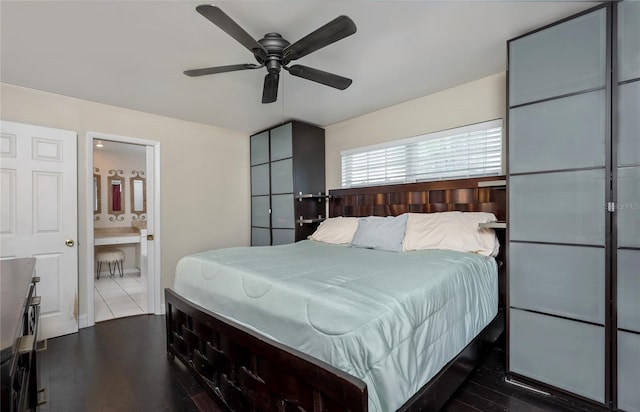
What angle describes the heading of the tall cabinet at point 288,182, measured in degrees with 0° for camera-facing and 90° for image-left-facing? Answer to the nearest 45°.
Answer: approximately 45°

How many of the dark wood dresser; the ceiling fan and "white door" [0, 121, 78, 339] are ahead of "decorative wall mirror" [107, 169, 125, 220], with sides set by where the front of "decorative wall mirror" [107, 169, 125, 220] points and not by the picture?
3

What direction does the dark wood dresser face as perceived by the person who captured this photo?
facing to the right of the viewer

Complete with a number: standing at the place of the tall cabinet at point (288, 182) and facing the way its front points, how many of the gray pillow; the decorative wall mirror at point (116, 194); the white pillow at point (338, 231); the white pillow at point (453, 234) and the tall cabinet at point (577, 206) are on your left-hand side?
4

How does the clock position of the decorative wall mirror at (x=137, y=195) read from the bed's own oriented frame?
The decorative wall mirror is roughly at 3 o'clock from the bed.

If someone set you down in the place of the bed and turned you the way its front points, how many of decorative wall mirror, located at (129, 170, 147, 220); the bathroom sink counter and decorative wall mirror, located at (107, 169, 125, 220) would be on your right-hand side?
3

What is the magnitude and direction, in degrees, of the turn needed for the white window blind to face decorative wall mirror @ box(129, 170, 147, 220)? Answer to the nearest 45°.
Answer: approximately 45° to its right
